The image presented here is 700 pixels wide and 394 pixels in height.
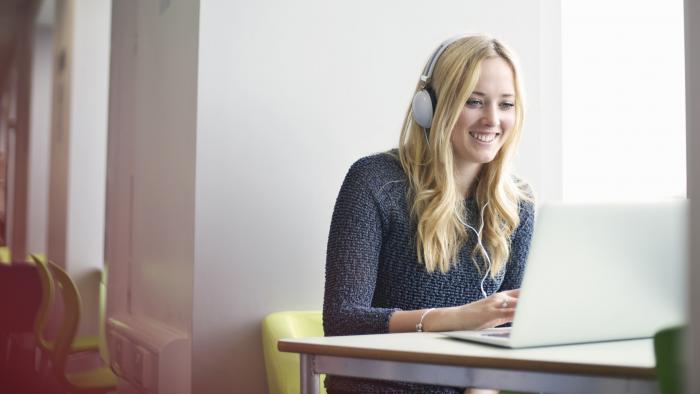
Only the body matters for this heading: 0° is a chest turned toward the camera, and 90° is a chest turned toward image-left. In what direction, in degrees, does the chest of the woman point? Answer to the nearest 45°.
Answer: approximately 315°

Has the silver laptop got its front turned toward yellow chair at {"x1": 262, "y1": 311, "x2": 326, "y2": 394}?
yes

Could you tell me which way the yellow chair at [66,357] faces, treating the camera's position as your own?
facing to the right of the viewer

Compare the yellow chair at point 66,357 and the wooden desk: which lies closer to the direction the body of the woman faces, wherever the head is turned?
the wooden desk

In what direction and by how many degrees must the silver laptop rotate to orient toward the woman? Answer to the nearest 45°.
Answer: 0° — it already faces them

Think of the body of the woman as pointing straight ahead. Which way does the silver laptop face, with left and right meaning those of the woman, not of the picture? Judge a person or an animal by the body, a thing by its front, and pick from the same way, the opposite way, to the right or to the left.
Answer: the opposite way

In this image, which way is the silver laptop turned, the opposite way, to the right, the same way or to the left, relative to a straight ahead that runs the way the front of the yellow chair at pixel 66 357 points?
to the left

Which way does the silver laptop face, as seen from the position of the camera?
facing away from the viewer and to the left of the viewer

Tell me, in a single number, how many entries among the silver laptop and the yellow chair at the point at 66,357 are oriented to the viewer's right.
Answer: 1

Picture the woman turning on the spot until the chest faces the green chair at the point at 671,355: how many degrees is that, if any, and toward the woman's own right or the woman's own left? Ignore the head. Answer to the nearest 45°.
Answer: approximately 45° to the woman's own right
